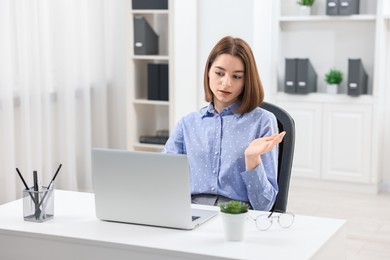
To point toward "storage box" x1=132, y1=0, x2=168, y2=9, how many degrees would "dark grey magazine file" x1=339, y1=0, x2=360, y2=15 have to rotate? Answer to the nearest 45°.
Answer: approximately 90° to its right

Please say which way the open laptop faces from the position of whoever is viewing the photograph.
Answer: facing away from the viewer and to the right of the viewer

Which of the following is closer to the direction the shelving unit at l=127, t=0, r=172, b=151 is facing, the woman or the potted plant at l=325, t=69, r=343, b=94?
the woman

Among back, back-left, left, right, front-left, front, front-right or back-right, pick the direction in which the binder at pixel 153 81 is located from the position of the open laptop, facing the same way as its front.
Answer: front-left

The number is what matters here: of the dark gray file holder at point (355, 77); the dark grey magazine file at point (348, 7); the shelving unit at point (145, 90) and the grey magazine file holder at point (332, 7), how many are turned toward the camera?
4

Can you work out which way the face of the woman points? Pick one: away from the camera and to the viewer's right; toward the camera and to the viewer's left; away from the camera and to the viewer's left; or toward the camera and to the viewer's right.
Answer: toward the camera and to the viewer's left

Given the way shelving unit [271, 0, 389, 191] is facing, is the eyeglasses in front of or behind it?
in front

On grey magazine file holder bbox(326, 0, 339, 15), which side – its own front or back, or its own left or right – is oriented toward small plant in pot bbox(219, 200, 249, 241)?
front

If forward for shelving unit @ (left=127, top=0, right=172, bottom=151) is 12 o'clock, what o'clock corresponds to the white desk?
The white desk is roughly at 12 o'clock from the shelving unit.

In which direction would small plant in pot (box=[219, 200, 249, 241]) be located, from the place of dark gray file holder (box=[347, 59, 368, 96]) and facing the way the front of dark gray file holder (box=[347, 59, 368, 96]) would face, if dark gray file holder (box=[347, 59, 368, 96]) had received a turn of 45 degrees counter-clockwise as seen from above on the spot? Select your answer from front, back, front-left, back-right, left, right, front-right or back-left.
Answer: front-right

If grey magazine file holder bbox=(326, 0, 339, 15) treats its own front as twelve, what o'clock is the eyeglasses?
The eyeglasses is roughly at 12 o'clock from the grey magazine file holder.

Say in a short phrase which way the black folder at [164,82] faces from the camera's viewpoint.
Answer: facing the viewer

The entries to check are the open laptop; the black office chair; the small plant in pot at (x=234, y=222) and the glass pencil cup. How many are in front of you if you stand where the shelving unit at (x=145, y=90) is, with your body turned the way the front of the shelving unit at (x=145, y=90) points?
4

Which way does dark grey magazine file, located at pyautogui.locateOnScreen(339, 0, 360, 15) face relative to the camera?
toward the camera

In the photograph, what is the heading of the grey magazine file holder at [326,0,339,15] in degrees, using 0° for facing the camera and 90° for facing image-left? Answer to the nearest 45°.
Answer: approximately 0°

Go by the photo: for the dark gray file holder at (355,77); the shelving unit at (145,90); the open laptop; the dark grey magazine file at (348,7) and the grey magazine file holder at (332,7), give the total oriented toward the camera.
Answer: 4
